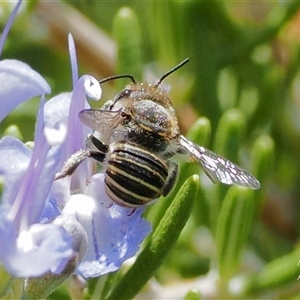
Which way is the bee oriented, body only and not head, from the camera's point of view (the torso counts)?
away from the camera
